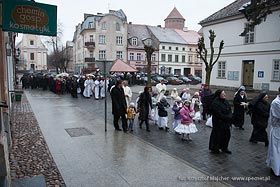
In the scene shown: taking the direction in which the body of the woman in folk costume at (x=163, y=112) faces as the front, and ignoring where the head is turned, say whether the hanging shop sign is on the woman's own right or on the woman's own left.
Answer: on the woman's own right

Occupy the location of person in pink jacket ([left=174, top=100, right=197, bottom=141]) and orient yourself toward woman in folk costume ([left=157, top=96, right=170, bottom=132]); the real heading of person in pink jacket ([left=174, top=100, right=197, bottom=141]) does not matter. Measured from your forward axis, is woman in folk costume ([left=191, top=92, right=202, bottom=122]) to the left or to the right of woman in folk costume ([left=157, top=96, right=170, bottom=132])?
right

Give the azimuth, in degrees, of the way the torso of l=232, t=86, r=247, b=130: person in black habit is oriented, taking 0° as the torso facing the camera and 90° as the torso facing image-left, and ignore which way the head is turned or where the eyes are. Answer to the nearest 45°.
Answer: approximately 315°

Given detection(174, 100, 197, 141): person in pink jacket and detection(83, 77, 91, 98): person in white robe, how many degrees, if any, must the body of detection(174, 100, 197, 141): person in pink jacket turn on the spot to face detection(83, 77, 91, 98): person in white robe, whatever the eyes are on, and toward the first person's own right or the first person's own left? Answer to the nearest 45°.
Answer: approximately 180°

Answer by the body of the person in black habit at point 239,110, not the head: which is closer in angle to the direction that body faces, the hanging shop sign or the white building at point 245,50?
the hanging shop sign
